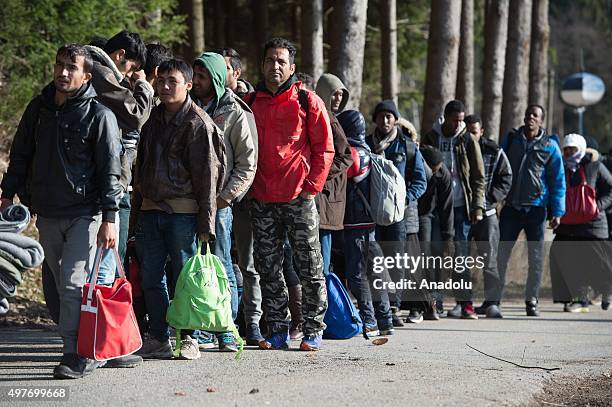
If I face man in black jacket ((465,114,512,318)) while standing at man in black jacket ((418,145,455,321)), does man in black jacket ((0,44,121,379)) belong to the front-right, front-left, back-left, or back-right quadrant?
back-right

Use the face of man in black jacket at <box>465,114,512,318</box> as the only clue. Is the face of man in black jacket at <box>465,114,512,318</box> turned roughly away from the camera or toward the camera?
toward the camera

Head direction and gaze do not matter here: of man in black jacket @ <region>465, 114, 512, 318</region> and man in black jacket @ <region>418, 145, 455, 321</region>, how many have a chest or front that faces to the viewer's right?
0

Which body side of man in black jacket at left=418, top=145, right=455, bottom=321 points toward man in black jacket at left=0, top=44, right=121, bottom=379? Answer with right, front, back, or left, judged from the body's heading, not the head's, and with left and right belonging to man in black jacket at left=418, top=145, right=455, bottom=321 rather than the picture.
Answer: front

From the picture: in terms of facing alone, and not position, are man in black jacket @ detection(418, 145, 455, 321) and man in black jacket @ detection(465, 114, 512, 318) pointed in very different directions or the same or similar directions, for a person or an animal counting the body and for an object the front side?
same or similar directions

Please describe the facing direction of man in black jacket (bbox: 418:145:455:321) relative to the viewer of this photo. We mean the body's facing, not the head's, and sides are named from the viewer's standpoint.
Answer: facing the viewer and to the left of the viewer

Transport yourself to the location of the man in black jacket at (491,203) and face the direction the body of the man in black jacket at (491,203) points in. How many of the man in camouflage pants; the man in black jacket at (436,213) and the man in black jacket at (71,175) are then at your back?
0

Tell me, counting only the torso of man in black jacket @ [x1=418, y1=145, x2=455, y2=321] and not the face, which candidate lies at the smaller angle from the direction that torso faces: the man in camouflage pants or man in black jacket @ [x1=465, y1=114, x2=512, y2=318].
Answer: the man in camouflage pants

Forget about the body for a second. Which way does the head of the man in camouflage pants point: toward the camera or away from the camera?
toward the camera

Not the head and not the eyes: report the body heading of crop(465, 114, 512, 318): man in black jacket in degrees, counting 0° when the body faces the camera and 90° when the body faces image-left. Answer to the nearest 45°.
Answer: approximately 45°

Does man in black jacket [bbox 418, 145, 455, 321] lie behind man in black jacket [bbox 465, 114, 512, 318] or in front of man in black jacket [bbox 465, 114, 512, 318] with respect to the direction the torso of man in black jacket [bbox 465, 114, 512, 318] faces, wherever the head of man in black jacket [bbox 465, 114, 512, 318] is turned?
in front
